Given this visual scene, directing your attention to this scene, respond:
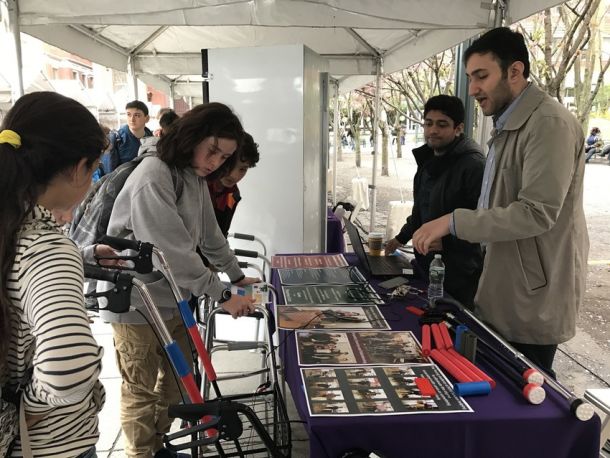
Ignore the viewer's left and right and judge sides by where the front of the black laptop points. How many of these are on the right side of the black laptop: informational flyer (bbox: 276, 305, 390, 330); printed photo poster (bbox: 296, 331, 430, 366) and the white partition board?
2

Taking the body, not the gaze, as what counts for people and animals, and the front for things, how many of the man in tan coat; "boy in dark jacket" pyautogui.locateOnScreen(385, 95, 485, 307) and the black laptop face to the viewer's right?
1

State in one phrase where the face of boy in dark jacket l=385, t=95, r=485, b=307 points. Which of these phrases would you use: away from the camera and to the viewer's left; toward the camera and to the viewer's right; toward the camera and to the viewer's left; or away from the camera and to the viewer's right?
toward the camera and to the viewer's left

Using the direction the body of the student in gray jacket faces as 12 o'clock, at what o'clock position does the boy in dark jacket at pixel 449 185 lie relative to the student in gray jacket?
The boy in dark jacket is roughly at 10 o'clock from the student in gray jacket.

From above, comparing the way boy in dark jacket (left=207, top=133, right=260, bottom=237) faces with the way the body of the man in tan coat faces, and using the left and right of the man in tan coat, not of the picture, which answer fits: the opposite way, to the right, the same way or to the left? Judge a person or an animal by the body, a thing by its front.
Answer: the opposite way

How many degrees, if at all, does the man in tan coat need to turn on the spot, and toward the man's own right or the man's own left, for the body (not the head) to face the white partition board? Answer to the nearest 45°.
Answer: approximately 45° to the man's own right

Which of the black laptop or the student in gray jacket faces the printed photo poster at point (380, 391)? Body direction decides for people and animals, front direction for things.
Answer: the student in gray jacket

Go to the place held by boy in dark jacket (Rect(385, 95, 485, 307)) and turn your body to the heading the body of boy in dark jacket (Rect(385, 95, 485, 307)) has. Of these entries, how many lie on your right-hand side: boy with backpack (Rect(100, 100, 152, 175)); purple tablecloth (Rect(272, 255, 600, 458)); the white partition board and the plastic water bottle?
2

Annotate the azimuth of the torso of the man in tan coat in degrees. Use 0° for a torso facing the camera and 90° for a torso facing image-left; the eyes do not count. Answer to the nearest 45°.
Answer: approximately 90°

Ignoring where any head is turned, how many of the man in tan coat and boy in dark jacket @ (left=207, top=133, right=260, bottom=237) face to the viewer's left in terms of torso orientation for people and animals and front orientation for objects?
1

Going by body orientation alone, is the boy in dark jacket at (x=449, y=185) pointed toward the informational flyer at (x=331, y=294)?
yes

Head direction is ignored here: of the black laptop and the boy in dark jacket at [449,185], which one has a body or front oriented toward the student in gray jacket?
the boy in dark jacket

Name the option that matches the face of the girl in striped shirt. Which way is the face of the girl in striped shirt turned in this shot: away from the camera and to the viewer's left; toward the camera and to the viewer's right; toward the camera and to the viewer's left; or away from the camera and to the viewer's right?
away from the camera and to the viewer's right
